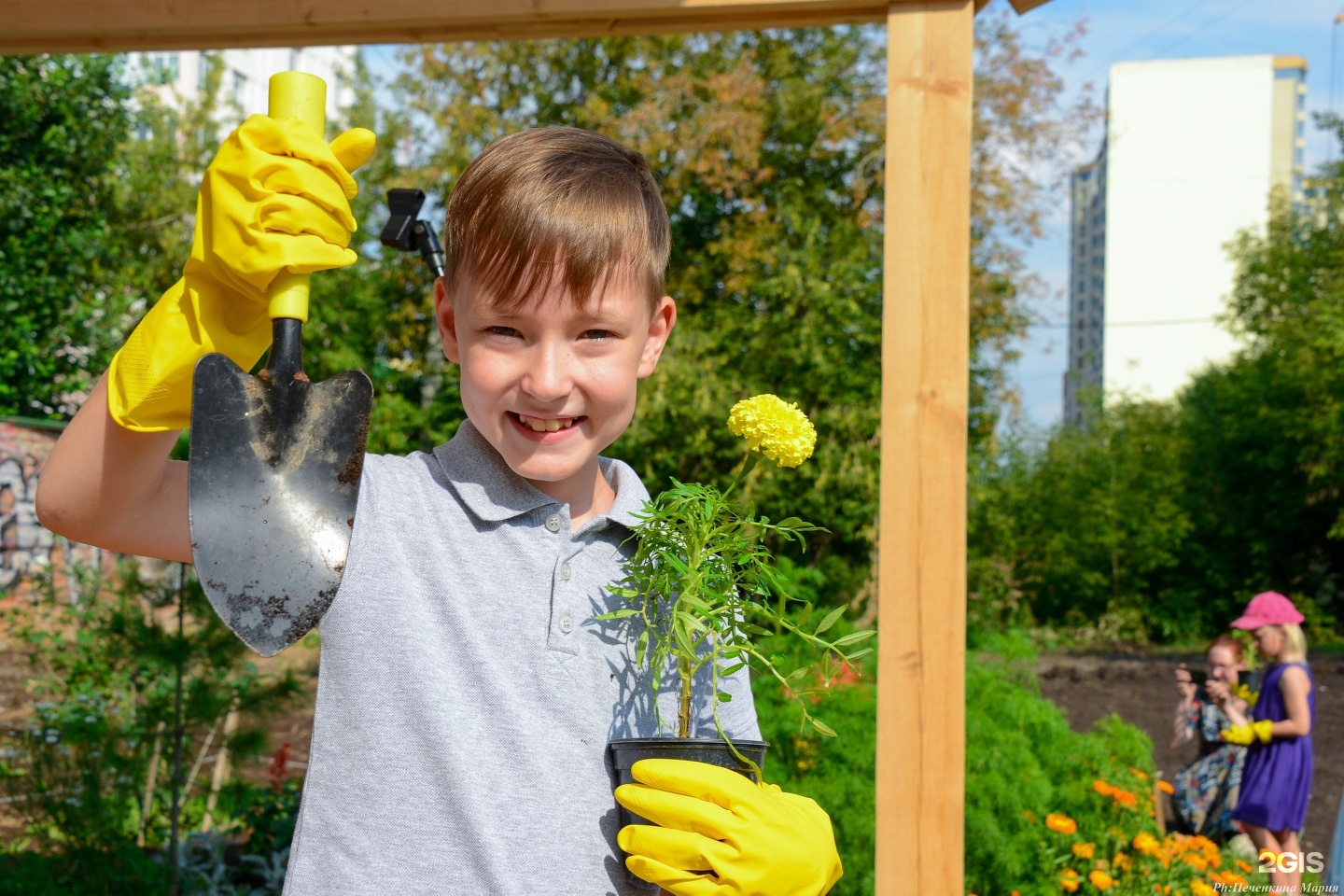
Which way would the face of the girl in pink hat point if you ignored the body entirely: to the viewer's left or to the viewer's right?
to the viewer's left

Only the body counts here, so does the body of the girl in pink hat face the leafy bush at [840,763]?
no

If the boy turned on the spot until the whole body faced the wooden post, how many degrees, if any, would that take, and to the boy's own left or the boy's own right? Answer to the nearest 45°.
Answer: approximately 135° to the boy's own left

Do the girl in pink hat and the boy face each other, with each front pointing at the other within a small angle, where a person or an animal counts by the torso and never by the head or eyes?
no

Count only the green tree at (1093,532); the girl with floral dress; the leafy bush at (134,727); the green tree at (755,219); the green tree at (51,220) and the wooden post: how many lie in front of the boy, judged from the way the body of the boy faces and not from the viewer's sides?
0

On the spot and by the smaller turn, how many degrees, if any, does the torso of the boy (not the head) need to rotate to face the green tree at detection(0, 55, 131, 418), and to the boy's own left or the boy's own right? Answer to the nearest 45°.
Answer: approximately 180°

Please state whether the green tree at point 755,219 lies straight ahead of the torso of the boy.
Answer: no

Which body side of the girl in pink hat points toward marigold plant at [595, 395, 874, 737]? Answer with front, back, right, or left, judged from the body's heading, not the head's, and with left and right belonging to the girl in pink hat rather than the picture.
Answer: left

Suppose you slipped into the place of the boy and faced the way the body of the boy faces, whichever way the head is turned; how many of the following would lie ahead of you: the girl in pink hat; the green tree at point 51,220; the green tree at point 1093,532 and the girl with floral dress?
0

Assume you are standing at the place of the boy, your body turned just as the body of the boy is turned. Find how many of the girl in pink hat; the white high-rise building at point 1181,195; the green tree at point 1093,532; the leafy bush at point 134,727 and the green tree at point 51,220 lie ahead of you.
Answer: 0

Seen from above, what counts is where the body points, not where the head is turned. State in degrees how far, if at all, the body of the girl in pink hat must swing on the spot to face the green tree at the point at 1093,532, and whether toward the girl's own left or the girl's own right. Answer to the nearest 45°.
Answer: approximately 90° to the girl's own right

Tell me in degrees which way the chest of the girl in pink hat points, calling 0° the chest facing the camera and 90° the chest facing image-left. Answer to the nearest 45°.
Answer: approximately 90°

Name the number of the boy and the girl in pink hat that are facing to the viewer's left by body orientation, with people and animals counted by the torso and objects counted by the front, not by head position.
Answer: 1

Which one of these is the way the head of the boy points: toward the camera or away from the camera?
toward the camera

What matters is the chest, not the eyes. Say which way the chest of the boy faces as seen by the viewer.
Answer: toward the camera

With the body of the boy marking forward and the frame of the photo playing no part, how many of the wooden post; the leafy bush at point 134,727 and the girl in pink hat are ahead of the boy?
0
